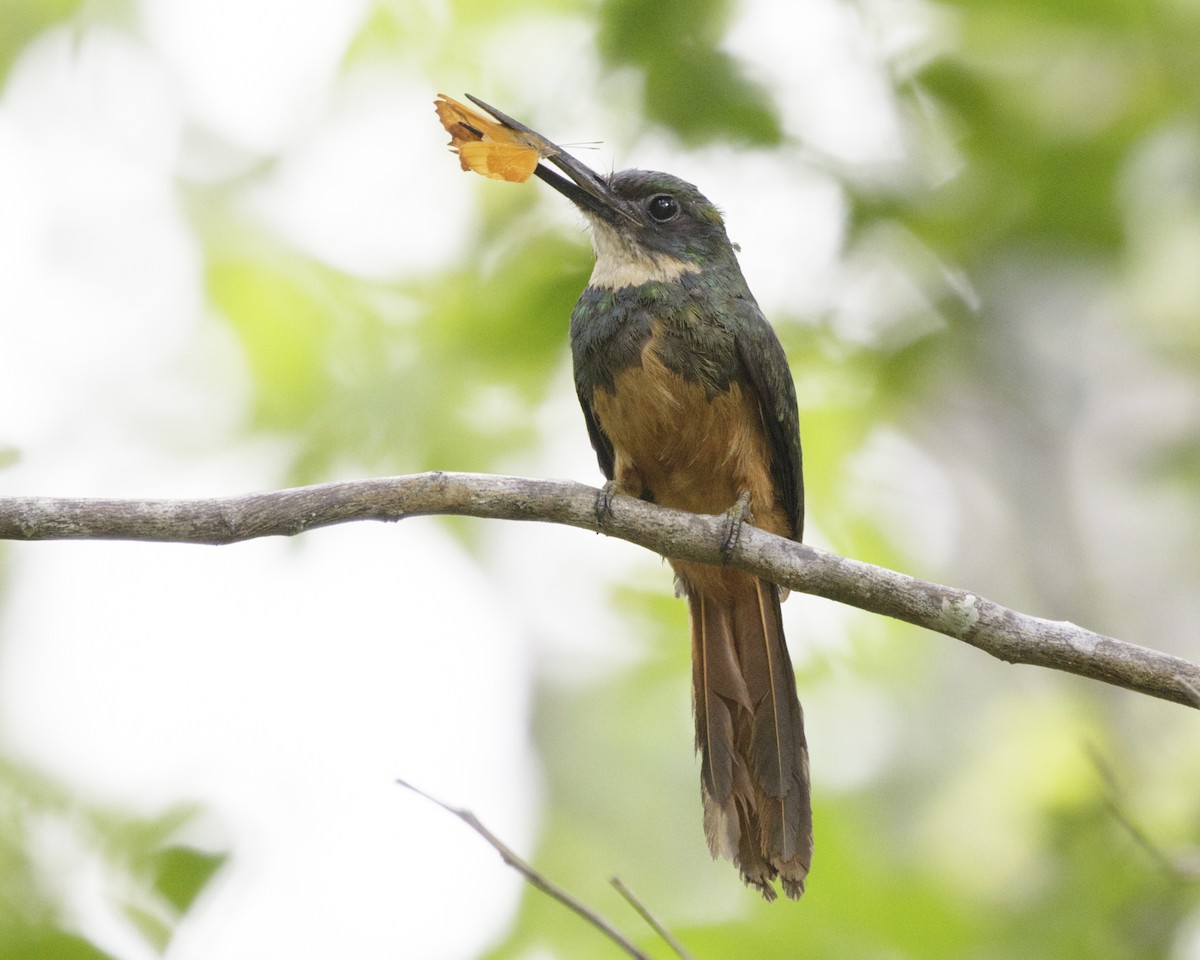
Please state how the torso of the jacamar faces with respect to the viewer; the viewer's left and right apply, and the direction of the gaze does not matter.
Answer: facing the viewer and to the left of the viewer
